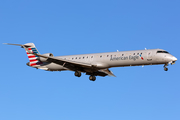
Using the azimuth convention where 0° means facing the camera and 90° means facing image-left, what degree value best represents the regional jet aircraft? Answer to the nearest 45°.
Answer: approximately 315°
